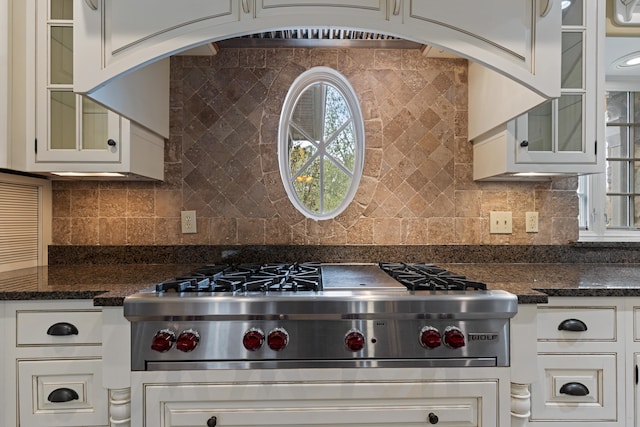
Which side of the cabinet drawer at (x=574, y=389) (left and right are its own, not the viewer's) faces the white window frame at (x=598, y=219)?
back

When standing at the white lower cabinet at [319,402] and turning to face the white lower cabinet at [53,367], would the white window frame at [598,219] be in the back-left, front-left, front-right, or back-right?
back-right

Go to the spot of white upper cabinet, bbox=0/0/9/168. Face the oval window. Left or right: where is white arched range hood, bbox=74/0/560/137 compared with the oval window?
right

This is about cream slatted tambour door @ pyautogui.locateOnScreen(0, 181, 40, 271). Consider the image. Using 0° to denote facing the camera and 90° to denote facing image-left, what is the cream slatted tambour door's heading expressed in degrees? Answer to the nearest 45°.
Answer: approximately 315°

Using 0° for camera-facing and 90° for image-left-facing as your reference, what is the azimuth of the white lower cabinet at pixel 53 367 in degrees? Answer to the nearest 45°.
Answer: approximately 0°
